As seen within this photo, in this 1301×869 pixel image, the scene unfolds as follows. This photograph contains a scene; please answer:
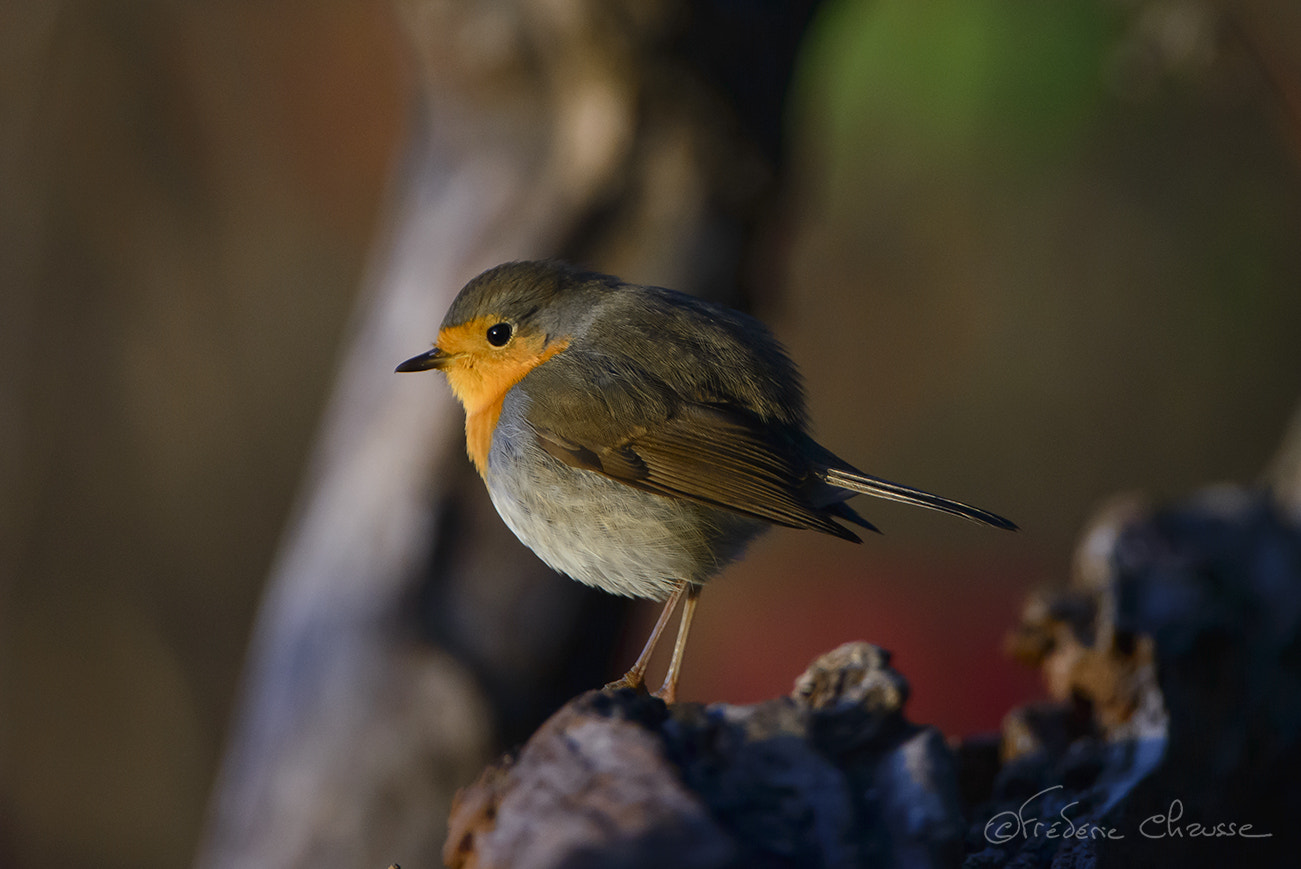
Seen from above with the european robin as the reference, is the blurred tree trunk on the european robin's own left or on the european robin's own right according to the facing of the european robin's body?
on the european robin's own right

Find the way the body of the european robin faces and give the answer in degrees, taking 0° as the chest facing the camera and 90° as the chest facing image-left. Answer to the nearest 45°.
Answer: approximately 90°
